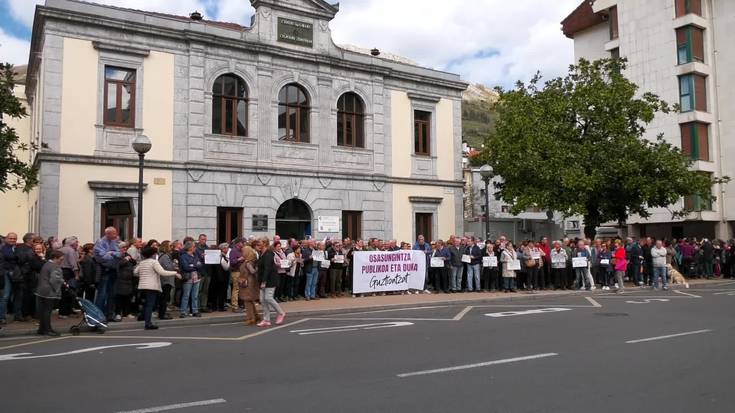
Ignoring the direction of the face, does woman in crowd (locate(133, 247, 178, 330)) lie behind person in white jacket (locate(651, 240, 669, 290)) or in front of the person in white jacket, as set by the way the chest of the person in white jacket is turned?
in front

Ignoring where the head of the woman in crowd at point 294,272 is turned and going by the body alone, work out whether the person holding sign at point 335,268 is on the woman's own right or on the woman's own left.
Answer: on the woman's own left

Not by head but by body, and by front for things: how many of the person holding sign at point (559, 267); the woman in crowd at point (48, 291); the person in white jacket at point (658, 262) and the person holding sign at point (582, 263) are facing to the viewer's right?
1

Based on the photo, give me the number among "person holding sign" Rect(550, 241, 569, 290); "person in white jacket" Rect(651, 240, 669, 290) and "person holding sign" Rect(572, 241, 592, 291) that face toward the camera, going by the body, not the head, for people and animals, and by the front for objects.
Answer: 3

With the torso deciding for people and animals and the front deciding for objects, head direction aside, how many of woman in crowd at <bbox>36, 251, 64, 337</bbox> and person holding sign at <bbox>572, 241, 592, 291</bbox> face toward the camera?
1

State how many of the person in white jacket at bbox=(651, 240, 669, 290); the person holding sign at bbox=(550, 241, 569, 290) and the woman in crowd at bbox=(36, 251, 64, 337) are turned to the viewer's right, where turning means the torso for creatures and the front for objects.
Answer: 1

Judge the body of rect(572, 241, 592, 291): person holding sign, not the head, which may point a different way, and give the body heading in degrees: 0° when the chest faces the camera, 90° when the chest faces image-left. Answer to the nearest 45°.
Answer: approximately 0°

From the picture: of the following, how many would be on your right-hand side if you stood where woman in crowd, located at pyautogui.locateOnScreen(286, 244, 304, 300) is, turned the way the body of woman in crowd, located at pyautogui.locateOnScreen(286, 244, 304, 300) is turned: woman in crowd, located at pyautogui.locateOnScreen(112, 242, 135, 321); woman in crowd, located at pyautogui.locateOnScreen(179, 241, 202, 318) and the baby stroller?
3

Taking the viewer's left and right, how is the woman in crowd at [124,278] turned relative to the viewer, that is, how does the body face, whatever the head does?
facing the viewer and to the right of the viewer

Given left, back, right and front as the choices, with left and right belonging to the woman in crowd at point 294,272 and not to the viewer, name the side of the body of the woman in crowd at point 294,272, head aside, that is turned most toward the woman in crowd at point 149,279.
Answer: right

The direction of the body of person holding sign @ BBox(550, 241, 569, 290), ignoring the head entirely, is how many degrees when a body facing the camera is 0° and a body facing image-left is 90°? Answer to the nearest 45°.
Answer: approximately 0°

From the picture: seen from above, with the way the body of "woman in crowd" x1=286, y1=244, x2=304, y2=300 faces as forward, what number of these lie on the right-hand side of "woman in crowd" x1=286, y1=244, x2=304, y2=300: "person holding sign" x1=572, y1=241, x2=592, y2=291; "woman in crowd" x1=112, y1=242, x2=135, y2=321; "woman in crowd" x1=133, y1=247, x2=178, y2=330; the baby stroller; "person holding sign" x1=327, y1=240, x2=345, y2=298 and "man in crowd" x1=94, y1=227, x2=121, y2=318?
4

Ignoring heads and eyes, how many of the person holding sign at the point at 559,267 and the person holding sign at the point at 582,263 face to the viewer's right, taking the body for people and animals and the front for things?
0

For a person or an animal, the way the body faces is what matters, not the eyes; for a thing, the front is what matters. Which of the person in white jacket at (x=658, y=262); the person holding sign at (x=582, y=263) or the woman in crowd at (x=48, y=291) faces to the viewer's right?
the woman in crowd
